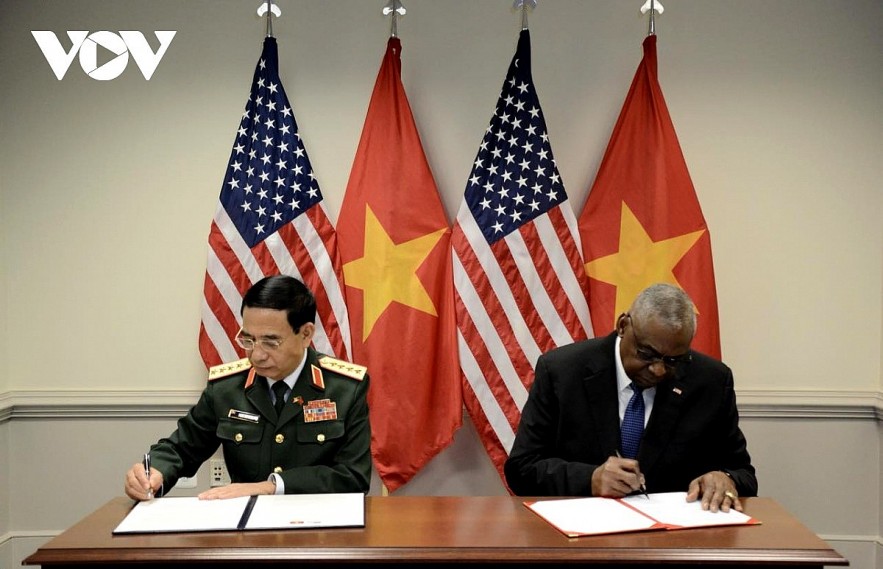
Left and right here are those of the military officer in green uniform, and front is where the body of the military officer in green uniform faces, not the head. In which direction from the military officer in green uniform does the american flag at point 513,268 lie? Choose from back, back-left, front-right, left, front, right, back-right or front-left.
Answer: back-left

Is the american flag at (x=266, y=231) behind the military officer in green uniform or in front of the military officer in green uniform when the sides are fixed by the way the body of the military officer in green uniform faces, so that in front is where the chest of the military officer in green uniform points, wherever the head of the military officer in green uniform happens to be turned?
behind

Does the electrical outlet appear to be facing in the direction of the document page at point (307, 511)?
yes

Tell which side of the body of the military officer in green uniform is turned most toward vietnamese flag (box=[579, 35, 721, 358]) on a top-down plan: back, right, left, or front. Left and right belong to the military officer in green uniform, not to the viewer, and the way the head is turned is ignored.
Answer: left

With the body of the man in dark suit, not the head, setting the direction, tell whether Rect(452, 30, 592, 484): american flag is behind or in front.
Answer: behind

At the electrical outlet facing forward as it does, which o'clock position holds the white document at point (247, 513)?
The white document is roughly at 12 o'clock from the electrical outlet.

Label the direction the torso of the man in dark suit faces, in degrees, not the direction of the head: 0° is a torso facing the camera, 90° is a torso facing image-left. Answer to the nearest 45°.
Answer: approximately 0°

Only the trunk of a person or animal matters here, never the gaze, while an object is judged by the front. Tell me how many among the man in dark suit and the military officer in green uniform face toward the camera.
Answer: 2
